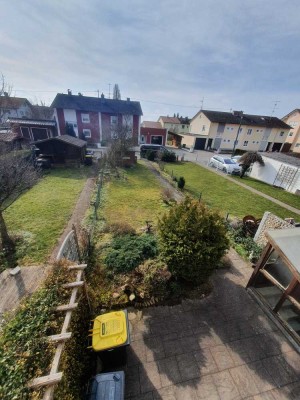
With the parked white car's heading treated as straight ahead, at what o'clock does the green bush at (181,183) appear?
The green bush is roughly at 2 o'clock from the parked white car.

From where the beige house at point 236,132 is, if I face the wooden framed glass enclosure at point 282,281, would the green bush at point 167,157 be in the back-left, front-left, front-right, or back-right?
front-right

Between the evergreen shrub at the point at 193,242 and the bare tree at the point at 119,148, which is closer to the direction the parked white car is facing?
the evergreen shrub

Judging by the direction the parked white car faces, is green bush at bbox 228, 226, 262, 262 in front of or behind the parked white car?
in front

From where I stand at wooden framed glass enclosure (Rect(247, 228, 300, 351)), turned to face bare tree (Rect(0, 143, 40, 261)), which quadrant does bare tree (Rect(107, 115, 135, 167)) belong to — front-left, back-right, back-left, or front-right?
front-right

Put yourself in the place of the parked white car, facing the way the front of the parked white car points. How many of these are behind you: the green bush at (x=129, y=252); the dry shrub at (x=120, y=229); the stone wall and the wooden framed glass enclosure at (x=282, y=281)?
0

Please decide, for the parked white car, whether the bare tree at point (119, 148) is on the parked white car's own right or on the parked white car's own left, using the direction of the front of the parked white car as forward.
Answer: on the parked white car's own right

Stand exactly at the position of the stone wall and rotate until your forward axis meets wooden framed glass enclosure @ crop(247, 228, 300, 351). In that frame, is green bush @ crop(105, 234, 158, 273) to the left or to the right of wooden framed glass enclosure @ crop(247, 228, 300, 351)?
right

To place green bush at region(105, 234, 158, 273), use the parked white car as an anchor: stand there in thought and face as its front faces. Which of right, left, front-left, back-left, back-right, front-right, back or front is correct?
front-right

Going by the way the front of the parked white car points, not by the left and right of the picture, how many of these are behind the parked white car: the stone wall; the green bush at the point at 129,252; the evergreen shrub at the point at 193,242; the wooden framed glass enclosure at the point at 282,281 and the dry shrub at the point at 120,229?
0
